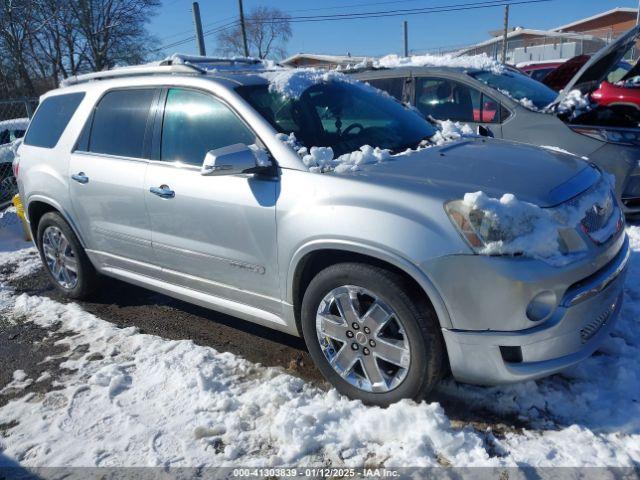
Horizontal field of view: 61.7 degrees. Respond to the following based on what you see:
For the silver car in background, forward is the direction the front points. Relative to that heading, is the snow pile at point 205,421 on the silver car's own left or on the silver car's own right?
on the silver car's own right

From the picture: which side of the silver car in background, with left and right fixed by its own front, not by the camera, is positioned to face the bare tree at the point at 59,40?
back

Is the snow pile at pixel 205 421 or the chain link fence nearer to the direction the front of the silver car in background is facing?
the snow pile

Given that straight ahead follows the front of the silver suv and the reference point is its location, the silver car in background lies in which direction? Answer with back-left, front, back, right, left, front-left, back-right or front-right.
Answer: left

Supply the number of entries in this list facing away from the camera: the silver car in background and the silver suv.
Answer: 0

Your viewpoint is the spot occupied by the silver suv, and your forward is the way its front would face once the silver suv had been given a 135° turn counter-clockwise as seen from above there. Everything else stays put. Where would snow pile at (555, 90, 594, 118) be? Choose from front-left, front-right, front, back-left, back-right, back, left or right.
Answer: front-right

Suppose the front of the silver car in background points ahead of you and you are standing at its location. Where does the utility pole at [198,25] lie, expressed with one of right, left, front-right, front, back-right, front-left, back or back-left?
back

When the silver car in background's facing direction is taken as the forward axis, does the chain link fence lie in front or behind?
behind

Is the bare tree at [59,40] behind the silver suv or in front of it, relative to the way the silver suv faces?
behind

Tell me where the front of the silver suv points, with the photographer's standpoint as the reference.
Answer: facing the viewer and to the right of the viewer

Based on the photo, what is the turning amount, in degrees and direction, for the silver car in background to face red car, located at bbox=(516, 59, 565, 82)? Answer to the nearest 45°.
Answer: approximately 135° to its left
